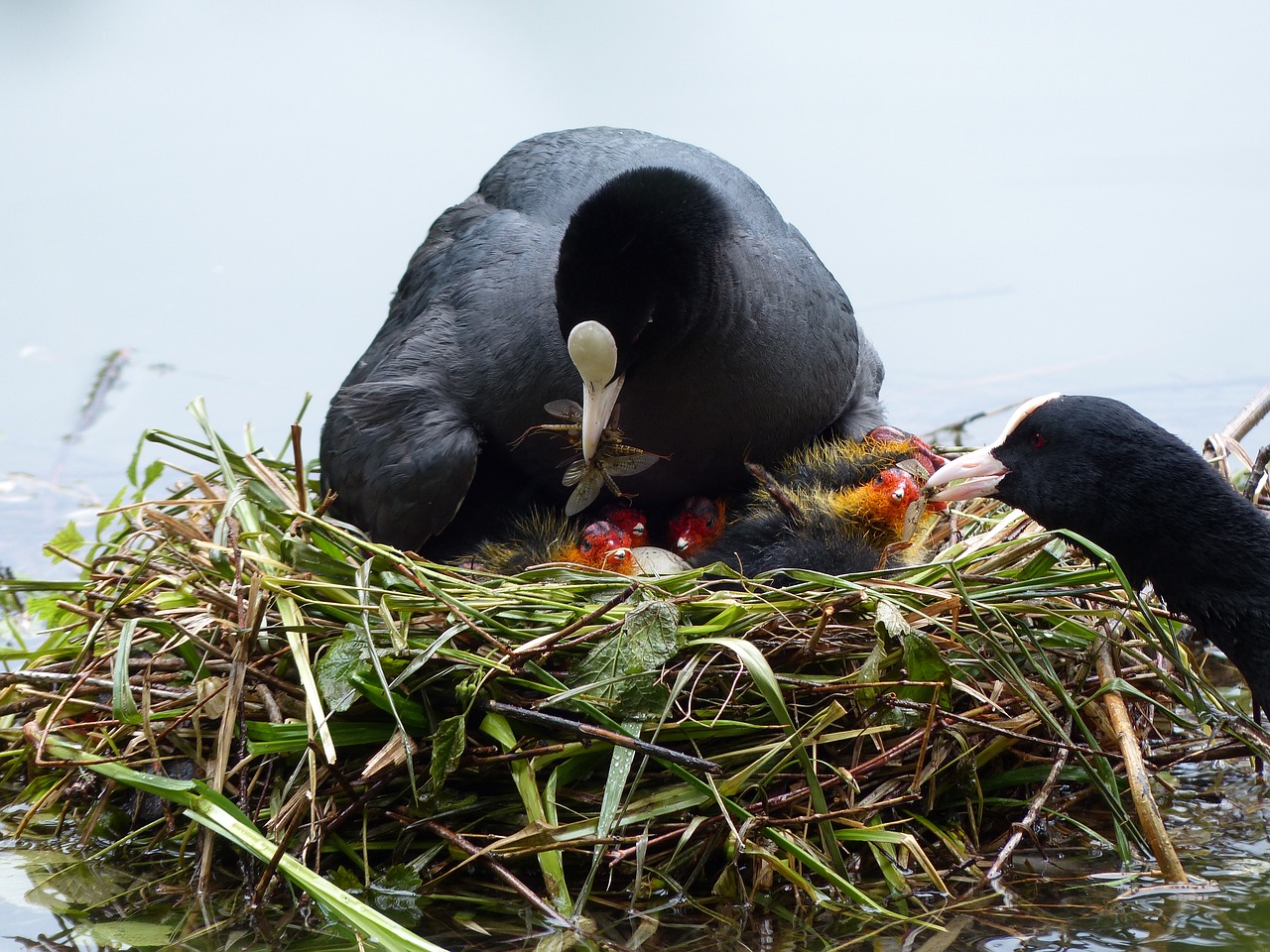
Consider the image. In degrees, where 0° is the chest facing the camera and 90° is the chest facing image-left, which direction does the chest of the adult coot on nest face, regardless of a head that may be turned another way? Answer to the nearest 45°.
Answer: approximately 0°

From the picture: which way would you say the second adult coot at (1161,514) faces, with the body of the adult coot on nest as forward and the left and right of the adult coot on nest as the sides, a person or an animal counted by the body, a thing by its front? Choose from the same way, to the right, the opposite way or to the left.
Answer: to the right

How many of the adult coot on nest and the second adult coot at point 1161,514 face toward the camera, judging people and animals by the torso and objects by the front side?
1

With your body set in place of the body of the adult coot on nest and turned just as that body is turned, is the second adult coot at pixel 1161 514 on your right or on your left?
on your left

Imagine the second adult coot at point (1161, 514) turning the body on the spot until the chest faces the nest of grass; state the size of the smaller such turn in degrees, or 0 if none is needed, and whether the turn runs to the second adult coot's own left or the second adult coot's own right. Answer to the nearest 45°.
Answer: approximately 45° to the second adult coot's own left

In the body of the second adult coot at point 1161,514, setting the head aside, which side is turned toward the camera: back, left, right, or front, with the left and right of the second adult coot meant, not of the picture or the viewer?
left
